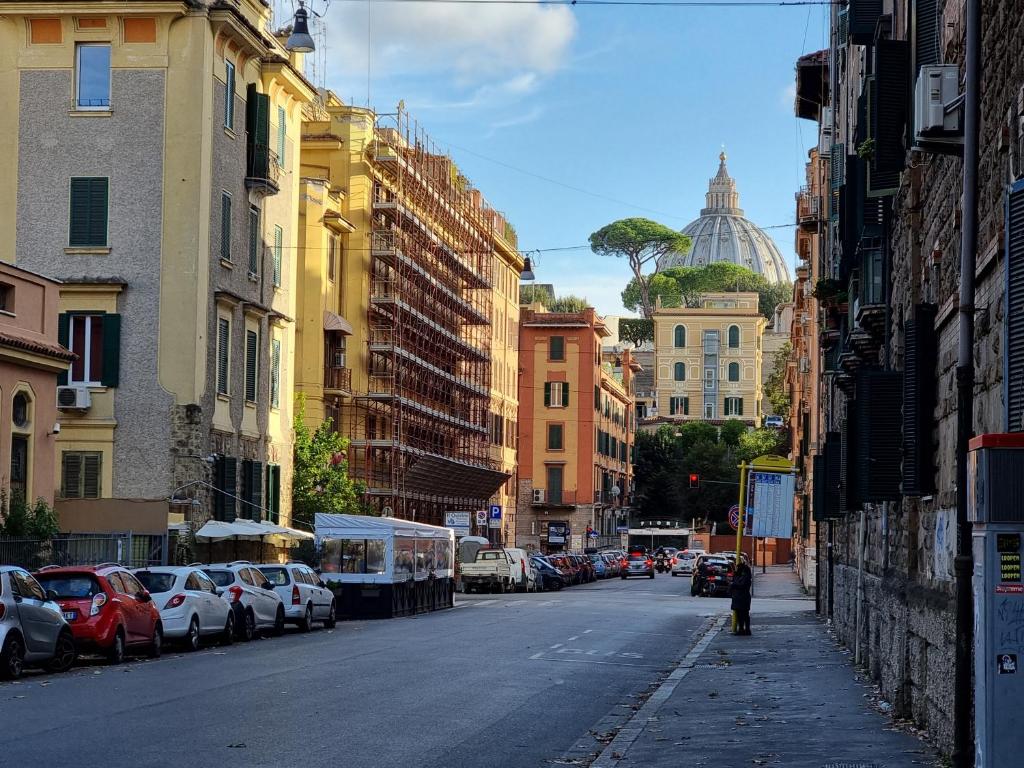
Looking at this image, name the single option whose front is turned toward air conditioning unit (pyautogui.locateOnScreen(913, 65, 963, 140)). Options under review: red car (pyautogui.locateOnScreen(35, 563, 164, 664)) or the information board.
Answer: the information board

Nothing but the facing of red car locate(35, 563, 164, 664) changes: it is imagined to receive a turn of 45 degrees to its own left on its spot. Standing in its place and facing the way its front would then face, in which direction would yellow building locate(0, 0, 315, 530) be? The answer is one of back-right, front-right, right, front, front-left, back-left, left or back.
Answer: front

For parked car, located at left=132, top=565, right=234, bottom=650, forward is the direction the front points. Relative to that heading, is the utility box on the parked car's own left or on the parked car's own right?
on the parked car's own right

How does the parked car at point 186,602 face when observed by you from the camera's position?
facing away from the viewer and to the right of the viewer

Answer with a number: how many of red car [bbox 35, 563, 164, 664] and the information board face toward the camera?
1

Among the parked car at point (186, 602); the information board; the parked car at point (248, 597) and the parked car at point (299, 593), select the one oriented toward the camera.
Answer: the information board

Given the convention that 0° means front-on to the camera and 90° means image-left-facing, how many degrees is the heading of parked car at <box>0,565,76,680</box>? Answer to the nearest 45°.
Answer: approximately 225°

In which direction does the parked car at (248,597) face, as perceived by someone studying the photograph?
facing away from the viewer and to the right of the viewer

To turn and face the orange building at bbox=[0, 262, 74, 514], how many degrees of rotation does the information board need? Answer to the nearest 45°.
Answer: approximately 90° to its right

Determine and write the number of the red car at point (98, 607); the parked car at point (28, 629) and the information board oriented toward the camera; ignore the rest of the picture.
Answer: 1

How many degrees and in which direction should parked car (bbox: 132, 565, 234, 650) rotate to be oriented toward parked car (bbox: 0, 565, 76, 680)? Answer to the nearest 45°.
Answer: approximately 135° to its right

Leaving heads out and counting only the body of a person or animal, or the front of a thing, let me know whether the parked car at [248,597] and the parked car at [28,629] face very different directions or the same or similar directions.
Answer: same or similar directions

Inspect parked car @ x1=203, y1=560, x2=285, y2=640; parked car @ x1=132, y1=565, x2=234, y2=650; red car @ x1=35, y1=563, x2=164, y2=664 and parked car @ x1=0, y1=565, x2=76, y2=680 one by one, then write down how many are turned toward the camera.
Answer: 0

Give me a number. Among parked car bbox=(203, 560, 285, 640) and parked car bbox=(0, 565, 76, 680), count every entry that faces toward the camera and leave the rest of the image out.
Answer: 0

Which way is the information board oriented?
toward the camera

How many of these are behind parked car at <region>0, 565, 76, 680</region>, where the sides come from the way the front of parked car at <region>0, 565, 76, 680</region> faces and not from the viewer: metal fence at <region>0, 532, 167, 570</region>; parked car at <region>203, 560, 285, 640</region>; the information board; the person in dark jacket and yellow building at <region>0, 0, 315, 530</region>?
0

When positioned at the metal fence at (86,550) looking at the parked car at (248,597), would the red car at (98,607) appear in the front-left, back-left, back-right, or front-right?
front-right

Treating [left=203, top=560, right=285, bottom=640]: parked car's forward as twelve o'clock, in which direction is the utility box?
The utility box is roughly at 4 o'clock from the parked car.

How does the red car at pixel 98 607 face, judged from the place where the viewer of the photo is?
facing away from the viewer and to the right of the viewer

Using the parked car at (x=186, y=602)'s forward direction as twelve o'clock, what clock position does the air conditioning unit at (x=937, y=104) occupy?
The air conditioning unit is roughly at 4 o'clock from the parked car.

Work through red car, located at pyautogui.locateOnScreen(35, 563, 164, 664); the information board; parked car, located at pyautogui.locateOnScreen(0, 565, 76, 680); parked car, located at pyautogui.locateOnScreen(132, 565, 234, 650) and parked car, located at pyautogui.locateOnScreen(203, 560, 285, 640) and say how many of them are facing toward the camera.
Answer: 1

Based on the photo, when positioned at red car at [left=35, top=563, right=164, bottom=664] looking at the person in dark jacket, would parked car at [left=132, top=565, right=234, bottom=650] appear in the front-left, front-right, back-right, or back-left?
front-left

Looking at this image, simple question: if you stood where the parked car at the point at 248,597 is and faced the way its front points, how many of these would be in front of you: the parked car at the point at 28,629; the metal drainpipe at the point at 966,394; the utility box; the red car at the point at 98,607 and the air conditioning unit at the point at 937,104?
0

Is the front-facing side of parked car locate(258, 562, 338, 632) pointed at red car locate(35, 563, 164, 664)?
no
